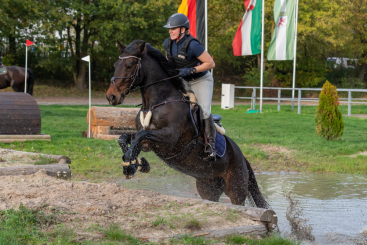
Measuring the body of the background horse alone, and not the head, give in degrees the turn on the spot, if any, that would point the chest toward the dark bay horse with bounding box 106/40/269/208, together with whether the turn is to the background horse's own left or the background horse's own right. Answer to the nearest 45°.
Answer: approximately 90° to the background horse's own left

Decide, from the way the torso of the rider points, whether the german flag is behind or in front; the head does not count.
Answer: behind

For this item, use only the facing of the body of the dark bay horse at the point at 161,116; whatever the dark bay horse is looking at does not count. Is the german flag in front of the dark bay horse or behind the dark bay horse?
behind

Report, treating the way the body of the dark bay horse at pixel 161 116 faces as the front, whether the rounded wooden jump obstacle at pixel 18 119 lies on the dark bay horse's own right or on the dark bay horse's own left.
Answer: on the dark bay horse's own right

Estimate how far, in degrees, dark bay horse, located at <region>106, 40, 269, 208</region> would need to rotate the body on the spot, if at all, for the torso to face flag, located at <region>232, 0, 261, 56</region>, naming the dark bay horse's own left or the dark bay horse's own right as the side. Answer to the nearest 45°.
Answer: approximately 135° to the dark bay horse's own right

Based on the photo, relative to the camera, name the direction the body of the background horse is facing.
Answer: to the viewer's left

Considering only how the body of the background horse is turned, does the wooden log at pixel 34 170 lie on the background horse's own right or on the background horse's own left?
on the background horse's own left

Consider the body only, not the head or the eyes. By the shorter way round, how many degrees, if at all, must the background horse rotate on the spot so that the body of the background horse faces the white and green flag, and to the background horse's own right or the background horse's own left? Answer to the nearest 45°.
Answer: approximately 180°

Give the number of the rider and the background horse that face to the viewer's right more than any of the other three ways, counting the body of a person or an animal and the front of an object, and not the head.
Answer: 0

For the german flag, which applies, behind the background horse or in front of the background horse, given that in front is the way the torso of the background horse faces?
behind

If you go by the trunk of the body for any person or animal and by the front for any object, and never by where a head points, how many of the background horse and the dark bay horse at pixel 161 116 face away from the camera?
0

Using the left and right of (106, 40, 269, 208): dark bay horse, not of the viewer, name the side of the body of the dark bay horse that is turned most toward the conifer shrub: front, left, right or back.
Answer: back

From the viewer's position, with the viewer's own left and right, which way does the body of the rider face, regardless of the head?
facing the viewer and to the left of the viewer
